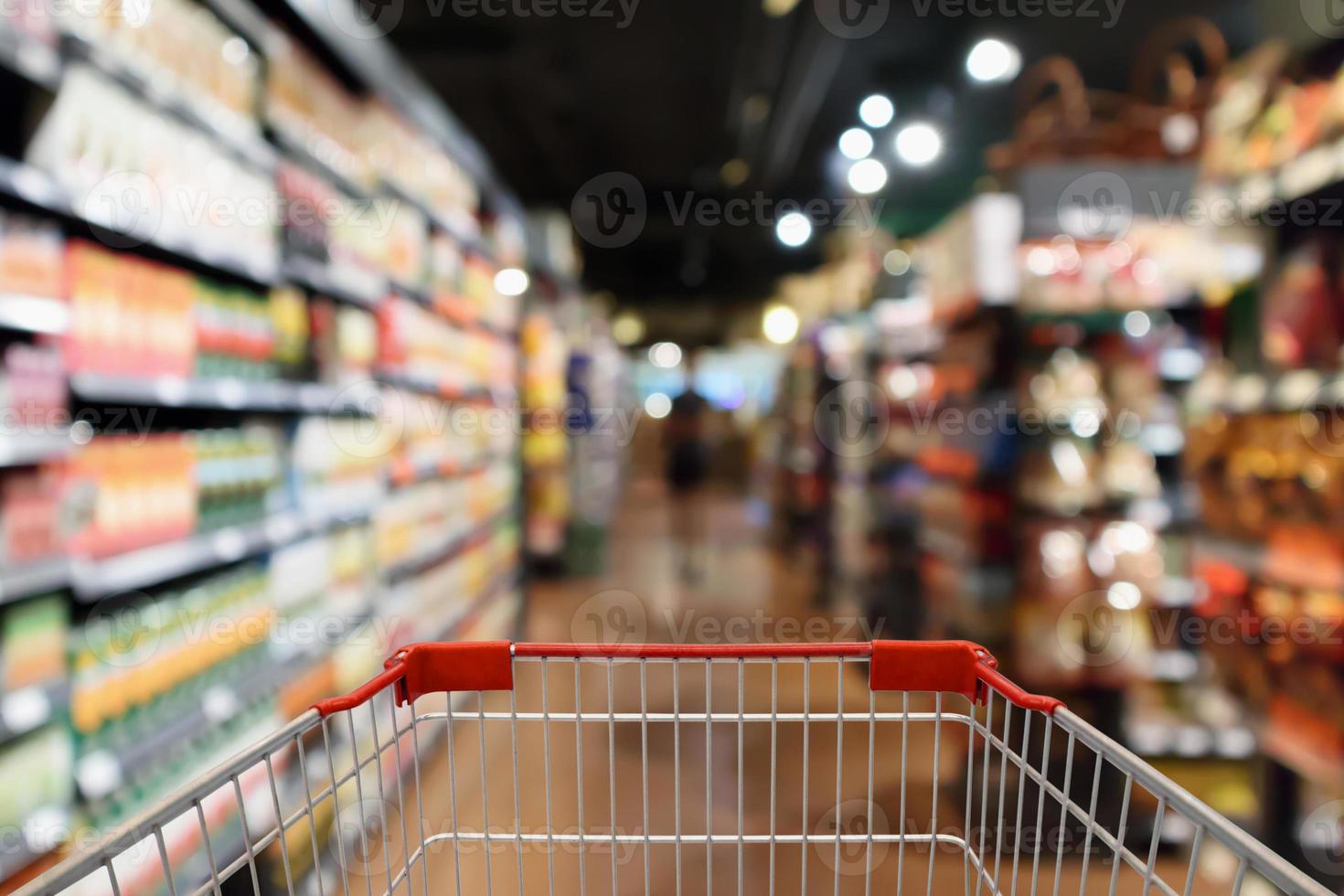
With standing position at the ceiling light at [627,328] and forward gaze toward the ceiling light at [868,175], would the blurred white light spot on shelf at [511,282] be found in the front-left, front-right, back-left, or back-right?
front-right

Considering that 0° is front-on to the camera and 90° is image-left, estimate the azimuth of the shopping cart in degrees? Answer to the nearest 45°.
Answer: approximately 180°

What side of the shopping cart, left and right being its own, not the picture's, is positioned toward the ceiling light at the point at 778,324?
front

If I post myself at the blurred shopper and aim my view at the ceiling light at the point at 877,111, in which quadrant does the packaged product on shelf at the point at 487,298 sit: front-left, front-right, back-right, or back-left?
front-right

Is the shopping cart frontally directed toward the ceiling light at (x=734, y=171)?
yes

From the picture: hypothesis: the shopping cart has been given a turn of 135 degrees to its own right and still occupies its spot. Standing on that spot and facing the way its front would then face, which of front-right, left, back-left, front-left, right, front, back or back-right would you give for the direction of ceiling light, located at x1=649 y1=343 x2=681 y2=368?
back-left

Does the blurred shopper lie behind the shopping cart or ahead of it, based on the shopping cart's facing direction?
ahead

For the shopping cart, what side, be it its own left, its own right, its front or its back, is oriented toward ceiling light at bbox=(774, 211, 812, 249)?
front

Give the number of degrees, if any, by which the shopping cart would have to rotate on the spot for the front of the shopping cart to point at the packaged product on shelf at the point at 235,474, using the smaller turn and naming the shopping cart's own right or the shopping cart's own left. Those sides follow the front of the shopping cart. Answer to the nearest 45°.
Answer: approximately 90° to the shopping cart's own left

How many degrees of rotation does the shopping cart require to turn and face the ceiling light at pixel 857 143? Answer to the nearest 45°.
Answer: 0° — it already faces it
